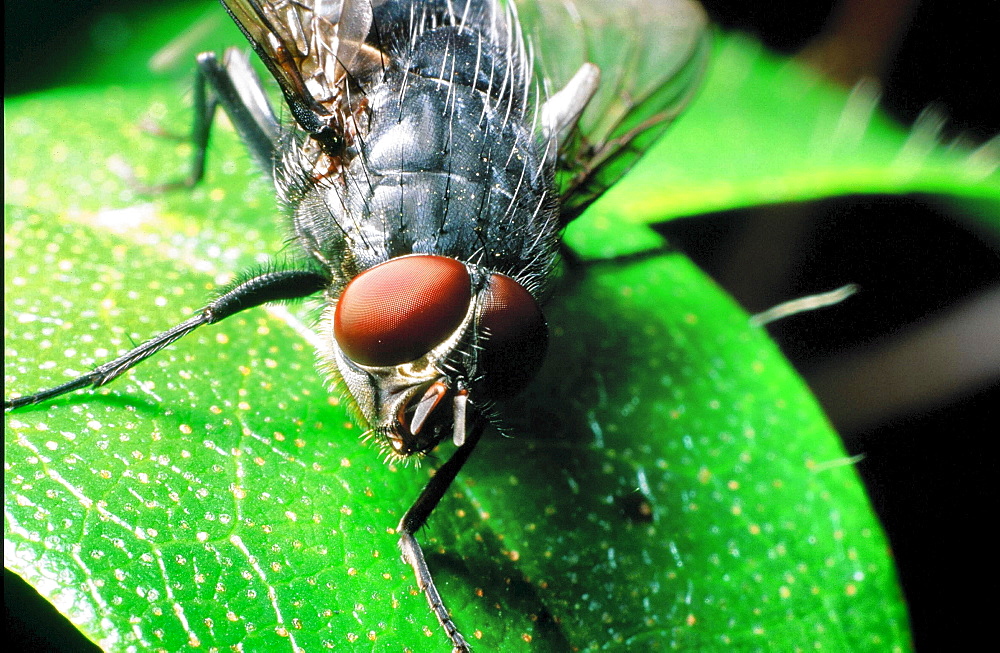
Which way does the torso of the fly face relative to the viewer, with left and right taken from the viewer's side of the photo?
facing the viewer

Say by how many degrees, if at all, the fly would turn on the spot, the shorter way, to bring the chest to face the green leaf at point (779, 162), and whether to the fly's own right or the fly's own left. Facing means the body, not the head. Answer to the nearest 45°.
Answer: approximately 135° to the fly's own left
